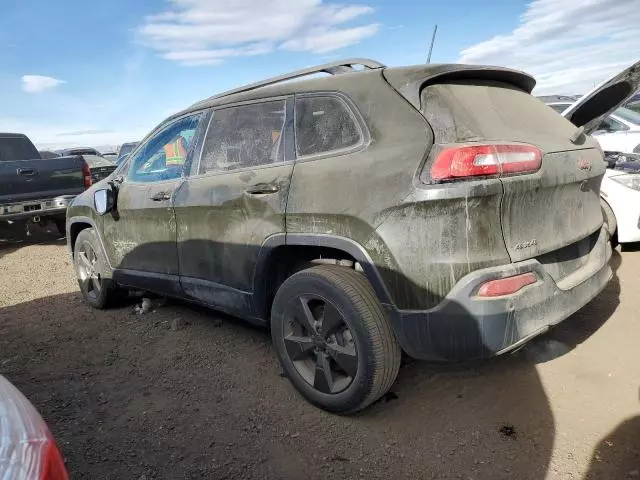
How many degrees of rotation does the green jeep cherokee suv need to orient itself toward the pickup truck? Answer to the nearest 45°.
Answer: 0° — it already faces it

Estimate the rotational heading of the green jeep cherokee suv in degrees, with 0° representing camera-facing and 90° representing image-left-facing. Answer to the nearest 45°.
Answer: approximately 135°
